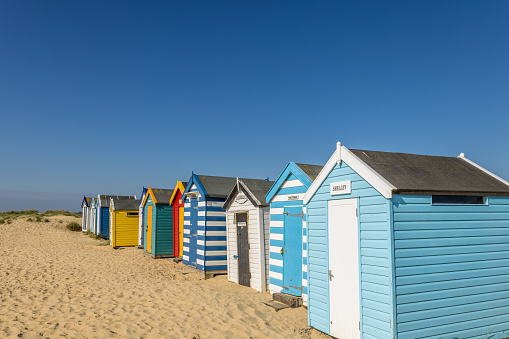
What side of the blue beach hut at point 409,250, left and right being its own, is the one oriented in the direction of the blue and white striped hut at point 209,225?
right

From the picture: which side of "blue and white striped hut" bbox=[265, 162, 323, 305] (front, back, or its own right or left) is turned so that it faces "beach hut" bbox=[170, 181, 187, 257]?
right

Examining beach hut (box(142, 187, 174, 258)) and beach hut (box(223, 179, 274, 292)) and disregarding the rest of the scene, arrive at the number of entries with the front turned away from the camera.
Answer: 0

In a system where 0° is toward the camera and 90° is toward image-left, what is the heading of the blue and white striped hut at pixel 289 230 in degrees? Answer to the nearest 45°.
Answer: approximately 45°

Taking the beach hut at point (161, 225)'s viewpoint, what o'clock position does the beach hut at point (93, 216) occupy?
the beach hut at point (93, 216) is roughly at 4 o'clock from the beach hut at point (161, 225).

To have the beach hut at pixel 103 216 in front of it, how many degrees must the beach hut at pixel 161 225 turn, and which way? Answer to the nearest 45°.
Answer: approximately 135° to its right

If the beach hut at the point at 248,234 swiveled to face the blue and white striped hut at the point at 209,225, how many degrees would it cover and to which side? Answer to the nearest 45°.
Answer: approximately 90° to its right

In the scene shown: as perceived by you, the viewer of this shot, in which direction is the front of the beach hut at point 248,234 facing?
facing the viewer and to the left of the viewer

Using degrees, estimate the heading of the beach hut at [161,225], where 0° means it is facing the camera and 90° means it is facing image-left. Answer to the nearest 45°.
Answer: approximately 45°

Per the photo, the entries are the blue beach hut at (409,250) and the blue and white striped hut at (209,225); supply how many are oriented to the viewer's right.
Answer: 0
